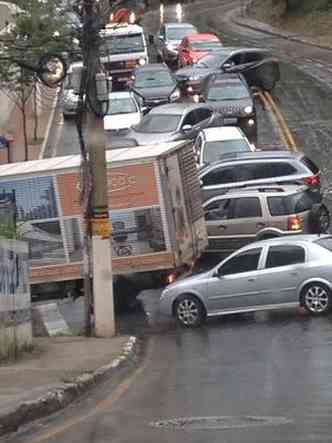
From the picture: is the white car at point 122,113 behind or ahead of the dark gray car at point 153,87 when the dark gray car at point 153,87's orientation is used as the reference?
ahead

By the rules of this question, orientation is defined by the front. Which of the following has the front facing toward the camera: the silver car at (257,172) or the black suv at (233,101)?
the black suv

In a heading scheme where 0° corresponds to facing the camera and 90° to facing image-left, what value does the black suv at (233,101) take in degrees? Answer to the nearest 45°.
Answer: approximately 0°

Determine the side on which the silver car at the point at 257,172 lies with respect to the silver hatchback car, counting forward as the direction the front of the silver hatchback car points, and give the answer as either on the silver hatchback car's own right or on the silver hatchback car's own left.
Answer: on the silver hatchback car's own right

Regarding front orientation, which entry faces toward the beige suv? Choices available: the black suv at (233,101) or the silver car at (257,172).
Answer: the black suv

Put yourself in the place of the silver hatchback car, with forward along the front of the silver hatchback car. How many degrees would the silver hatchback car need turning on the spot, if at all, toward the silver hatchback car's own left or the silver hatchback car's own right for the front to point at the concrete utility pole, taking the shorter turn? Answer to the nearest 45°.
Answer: approximately 45° to the silver hatchback car's own left

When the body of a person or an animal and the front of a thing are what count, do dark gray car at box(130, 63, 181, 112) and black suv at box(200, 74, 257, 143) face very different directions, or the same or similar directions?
same or similar directions

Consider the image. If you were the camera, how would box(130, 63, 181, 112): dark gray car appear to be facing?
facing the viewer

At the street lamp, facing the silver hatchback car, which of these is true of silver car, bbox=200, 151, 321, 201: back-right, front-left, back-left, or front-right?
front-left

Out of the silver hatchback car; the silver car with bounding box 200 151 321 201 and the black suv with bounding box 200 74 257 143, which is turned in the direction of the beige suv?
the black suv

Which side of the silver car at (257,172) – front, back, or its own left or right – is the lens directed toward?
left

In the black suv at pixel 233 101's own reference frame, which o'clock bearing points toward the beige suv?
The beige suv is roughly at 12 o'clock from the black suv.

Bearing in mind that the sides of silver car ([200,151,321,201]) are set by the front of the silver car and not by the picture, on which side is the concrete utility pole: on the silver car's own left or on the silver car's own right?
on the silver car's own left

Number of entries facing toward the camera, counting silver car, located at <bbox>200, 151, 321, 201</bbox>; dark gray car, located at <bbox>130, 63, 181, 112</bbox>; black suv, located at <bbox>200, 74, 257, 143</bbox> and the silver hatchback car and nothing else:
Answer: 2

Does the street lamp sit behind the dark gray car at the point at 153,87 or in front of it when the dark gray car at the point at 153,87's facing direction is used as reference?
in front

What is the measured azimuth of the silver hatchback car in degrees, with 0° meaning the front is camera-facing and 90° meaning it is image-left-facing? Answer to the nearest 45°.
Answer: approximately 90°

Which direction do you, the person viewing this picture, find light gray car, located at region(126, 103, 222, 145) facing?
facing the viewer and to the left of the viewer

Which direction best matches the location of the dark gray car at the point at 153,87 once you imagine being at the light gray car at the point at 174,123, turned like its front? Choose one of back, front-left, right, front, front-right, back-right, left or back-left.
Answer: back-right
